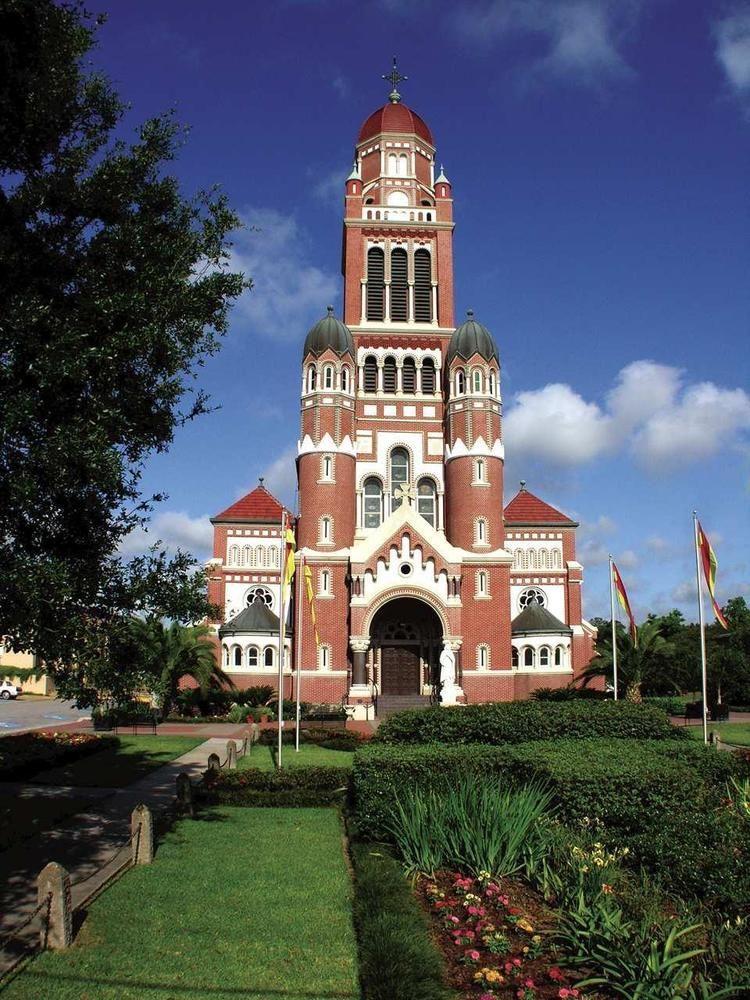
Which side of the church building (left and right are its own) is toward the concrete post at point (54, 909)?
front

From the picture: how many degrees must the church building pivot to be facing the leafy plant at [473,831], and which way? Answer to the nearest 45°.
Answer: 0° — it already faces it

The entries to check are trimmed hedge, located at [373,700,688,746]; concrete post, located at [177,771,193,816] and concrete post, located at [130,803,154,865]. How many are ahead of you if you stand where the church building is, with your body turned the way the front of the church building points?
3

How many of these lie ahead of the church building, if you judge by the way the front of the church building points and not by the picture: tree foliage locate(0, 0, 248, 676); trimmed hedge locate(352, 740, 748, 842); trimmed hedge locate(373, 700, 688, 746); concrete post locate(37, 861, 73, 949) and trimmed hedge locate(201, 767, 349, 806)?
5

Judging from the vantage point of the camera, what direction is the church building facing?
facing the viewer

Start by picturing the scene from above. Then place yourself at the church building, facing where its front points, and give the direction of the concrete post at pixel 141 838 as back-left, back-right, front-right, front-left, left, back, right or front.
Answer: front

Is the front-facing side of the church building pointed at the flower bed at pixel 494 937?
yes

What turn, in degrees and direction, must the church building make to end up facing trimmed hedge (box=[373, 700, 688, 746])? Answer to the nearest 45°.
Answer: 0° — it already faces it

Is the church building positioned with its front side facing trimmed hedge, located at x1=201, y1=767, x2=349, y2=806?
yes

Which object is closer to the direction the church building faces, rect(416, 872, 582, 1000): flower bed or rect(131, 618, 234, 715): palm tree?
the flower bed

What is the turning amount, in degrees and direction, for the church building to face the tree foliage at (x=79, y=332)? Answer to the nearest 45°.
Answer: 0° — it already faces it

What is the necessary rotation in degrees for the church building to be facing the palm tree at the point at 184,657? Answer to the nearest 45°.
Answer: approximately 45° to its right

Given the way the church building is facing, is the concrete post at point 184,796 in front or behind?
in front
